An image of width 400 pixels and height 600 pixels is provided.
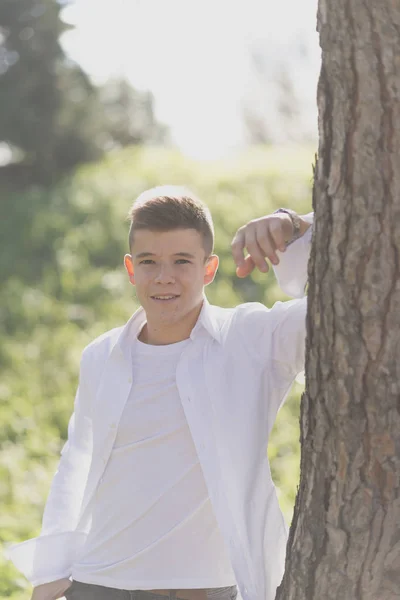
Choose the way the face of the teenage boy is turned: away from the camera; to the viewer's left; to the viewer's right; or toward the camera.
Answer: toward the camera

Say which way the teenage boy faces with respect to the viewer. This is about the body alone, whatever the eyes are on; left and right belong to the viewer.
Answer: facing the viewer

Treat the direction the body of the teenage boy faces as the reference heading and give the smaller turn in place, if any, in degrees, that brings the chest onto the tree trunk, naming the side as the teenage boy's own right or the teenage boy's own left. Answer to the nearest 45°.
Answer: approximately 45° to the teenage boy's own left
